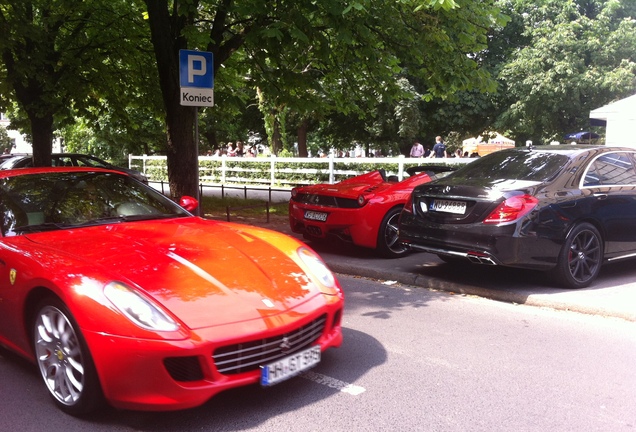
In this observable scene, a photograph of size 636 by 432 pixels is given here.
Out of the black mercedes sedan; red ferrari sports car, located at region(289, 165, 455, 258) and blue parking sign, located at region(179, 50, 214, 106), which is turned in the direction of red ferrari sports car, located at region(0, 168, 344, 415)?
the blue parking sign

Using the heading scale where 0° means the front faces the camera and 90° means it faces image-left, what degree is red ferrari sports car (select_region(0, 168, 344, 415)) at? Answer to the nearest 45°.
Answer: approximately 315°

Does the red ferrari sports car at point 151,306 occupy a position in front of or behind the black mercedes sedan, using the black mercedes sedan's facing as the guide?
behind

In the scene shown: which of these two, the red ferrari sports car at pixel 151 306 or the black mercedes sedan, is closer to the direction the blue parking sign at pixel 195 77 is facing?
the red ferrari sports car

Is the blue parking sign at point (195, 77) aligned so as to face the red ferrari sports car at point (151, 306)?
yes

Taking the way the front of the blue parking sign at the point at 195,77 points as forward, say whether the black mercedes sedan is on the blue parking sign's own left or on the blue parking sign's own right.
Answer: on the blue parking sign's own left

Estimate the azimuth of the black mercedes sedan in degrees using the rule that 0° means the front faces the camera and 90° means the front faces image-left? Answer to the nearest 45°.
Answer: approximately 225°

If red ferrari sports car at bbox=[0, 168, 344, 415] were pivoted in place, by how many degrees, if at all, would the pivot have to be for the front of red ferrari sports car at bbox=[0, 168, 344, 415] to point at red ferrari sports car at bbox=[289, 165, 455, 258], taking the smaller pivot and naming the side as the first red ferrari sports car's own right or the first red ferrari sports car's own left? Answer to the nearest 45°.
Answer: approximately 90° to the first red ferrari sports car's own left

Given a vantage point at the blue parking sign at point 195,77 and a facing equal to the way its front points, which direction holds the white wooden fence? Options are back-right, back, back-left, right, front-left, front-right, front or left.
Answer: back

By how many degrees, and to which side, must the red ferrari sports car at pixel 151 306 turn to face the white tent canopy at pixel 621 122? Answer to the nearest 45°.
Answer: approximately 90° to its left

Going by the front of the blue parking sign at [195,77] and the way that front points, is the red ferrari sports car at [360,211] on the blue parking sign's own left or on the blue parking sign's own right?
on the blue parking sign's own left
